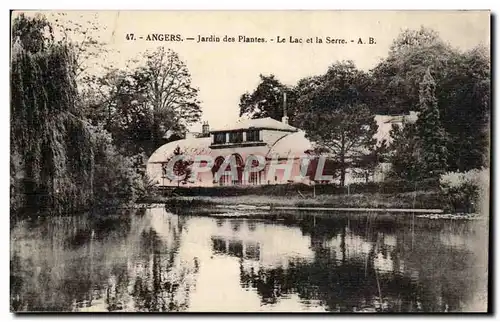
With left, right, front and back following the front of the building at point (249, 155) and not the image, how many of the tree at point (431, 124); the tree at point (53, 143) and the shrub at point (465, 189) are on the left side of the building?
2

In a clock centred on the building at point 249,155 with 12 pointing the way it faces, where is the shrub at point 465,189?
The shrub is roughly at 9 o'clock from the building.

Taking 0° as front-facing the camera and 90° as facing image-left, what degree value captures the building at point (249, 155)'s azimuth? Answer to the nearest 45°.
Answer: approximately 0°

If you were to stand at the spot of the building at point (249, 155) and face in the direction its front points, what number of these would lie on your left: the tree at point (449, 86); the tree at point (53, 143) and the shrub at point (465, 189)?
2
